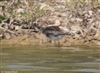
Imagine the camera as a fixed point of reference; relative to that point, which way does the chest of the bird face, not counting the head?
to the viewer's left

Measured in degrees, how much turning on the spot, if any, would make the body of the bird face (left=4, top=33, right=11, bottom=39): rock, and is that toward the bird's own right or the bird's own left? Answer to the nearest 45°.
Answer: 0° — it already faces it
